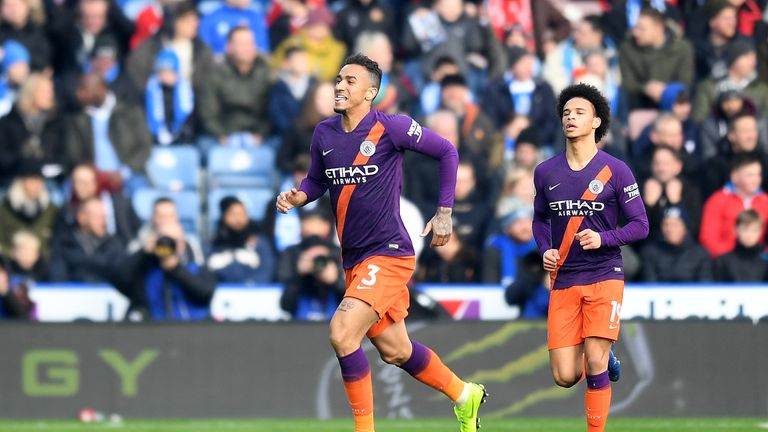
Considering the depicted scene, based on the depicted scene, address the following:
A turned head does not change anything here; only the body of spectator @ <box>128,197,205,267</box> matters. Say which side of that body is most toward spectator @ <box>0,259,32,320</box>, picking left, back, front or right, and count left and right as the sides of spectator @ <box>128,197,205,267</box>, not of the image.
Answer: right

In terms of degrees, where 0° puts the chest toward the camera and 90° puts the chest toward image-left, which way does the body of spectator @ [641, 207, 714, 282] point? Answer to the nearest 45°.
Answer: approximately 0°

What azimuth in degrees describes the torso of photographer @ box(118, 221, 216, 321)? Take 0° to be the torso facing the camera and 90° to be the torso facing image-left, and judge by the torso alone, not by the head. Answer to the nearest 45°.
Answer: approximately 0°

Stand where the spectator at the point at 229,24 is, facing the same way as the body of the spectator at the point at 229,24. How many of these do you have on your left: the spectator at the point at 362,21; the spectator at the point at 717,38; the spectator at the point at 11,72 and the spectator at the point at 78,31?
2

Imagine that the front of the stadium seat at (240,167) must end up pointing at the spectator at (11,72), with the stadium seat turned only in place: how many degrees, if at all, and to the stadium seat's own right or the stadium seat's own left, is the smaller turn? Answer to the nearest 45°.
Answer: approximately 90° to the stadium seat's own right

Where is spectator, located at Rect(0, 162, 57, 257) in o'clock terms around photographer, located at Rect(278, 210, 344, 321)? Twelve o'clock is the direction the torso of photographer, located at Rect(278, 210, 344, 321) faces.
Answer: spectator, located at Rect(0, 162, 57, 257) is roughly at 4 o'clock from photographer, located at Rect(278, 210, 344, 321).

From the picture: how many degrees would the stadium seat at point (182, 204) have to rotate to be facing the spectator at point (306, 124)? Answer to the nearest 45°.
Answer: approximately 90° to its left
